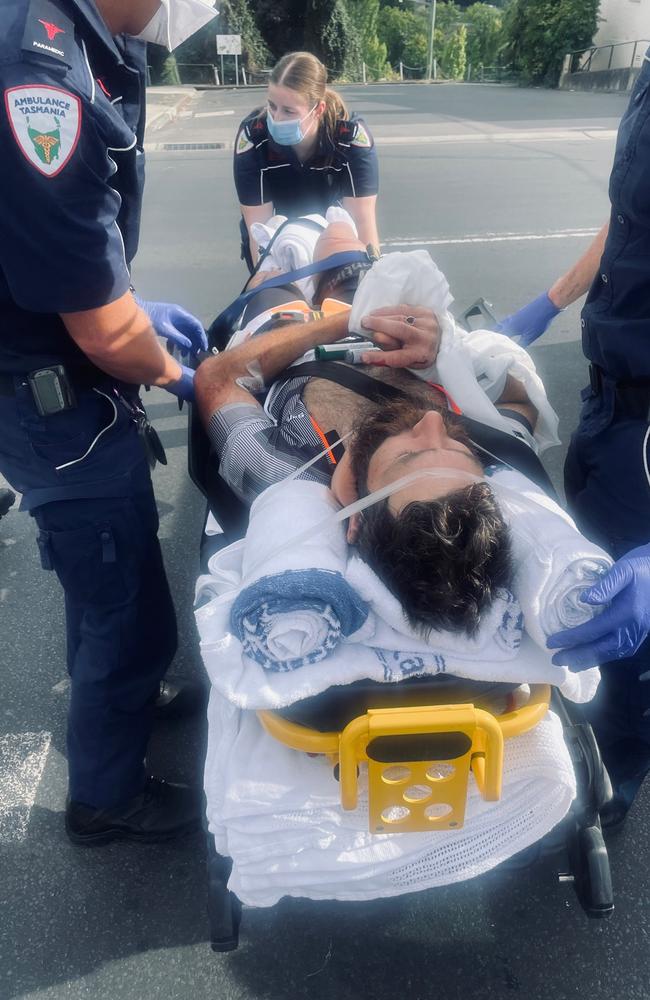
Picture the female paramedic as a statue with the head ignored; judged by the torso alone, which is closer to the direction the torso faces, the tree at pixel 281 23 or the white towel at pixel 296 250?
the white towel

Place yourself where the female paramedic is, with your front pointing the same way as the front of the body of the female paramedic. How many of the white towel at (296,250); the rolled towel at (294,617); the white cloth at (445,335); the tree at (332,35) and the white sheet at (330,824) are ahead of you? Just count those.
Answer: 4

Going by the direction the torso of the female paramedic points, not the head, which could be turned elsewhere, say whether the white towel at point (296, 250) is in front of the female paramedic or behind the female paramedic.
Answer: in front

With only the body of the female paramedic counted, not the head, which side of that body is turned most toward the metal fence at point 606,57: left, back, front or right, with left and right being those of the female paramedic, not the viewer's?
back

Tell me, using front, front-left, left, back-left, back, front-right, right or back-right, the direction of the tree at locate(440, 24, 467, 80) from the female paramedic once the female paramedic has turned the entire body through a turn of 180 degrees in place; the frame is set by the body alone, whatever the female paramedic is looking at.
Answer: front

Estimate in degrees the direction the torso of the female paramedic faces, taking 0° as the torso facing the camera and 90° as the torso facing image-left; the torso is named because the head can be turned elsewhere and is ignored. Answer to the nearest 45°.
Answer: approximately 0°

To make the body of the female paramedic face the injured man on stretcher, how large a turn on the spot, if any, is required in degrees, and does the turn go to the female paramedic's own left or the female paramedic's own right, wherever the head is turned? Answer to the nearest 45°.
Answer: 0° — they already face them

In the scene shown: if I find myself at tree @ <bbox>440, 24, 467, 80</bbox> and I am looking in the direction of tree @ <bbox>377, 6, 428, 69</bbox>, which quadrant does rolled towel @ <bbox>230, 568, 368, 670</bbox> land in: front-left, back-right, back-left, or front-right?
back-left

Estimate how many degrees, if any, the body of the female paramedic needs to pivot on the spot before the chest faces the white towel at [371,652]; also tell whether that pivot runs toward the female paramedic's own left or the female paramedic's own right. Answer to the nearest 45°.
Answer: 0° — they already face it

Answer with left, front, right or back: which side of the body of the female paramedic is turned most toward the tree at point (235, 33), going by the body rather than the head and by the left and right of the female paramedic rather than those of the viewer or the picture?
back

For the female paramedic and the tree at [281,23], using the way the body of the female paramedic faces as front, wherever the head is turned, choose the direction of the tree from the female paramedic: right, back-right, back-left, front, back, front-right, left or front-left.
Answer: back

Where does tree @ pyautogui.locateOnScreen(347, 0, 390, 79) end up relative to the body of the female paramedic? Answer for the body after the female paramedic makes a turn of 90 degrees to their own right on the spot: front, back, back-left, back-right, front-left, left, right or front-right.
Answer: right

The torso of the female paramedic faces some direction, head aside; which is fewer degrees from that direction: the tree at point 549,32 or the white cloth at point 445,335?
the white cloth

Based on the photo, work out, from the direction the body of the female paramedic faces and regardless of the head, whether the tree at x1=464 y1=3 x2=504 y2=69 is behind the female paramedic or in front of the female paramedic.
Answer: behind

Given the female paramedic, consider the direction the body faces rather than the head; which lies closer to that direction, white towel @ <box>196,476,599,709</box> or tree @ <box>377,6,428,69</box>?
the white towel
